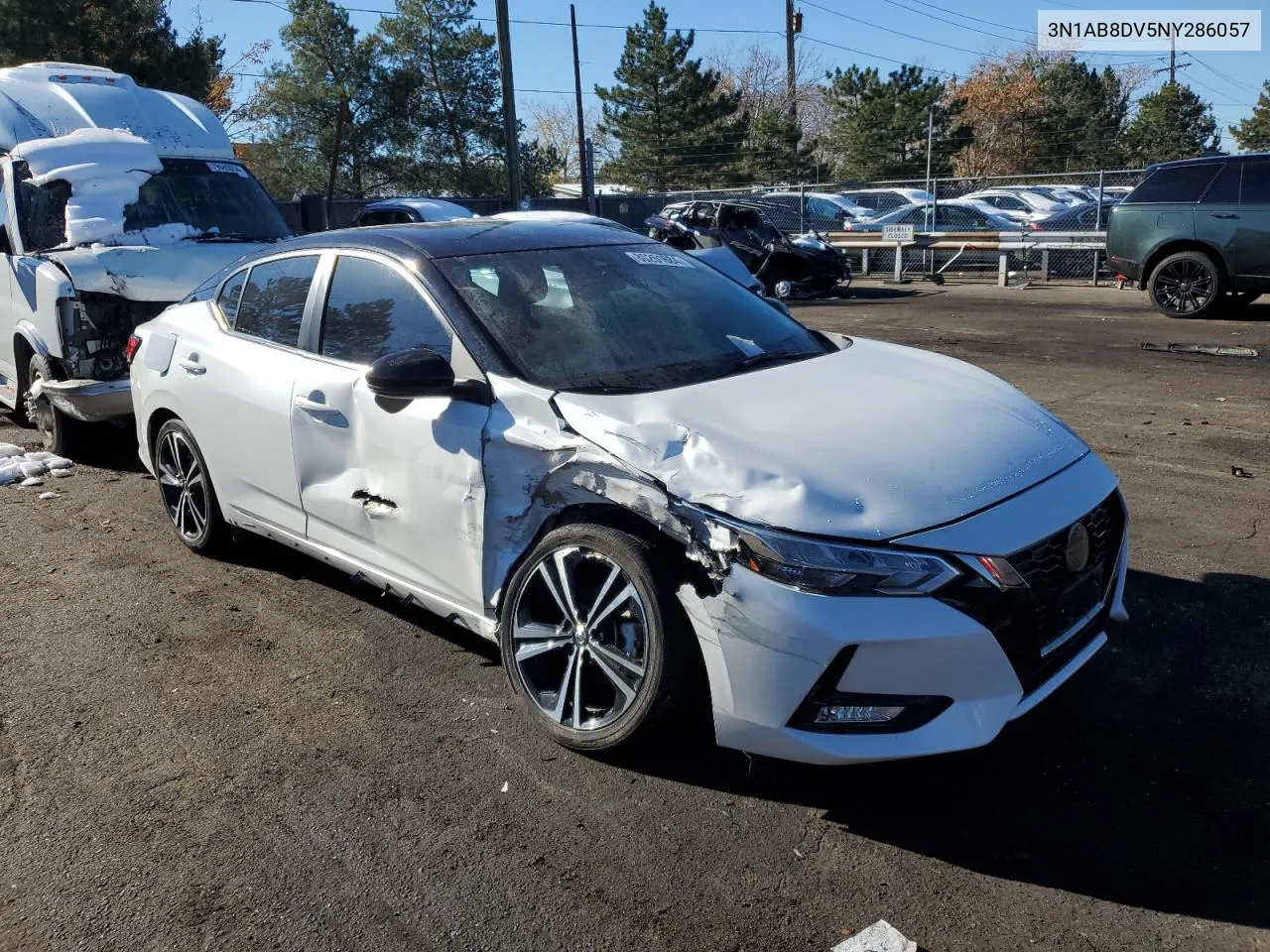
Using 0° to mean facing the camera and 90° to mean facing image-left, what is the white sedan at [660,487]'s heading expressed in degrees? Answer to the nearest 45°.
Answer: approximately 315°

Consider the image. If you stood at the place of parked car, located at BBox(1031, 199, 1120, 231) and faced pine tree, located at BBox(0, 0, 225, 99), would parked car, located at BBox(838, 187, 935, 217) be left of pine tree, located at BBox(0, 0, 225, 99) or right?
right

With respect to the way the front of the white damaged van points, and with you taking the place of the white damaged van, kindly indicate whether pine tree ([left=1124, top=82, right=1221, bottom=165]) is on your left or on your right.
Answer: on your left

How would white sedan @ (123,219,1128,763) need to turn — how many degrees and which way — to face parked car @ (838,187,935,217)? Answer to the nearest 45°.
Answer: approximately 135° to its left
